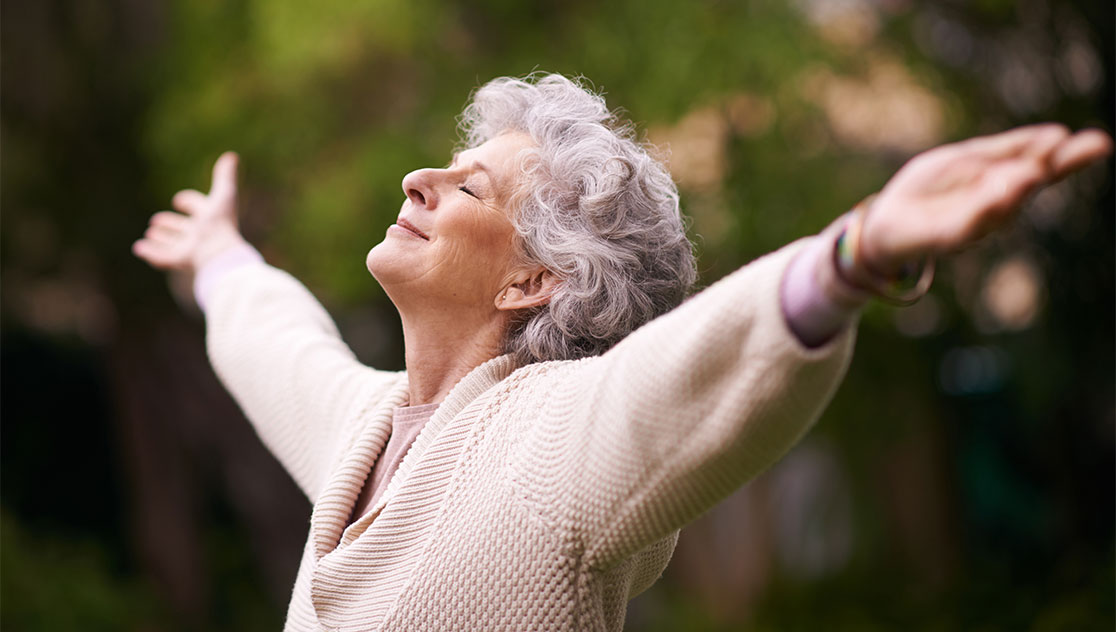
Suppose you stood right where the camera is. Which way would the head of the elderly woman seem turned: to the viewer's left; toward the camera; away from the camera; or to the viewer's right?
to the viewer's left

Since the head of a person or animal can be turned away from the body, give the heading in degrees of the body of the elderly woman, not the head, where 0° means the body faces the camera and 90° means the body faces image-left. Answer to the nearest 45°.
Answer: approximately 45°
